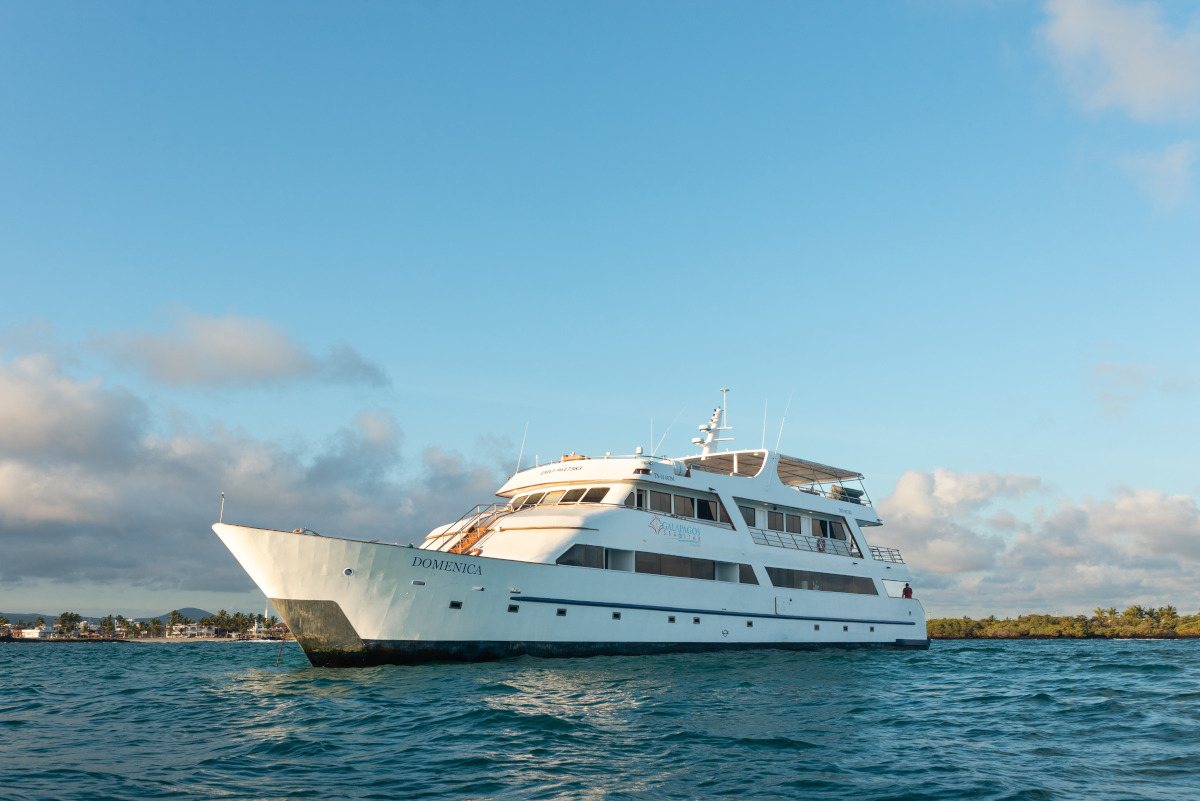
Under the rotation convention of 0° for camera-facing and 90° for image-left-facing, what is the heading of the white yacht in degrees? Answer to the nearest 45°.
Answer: approximately 45°
